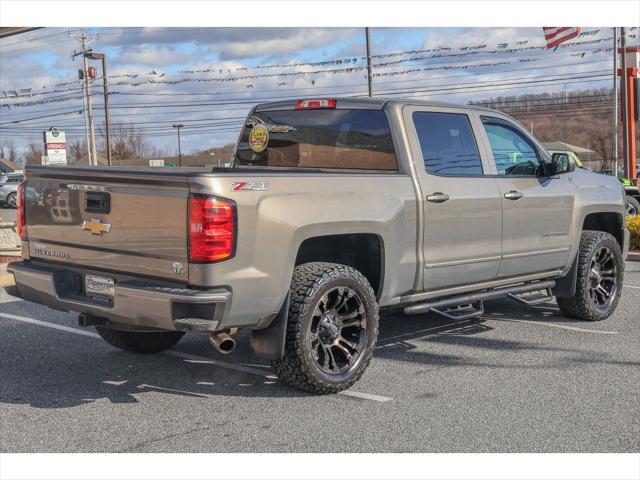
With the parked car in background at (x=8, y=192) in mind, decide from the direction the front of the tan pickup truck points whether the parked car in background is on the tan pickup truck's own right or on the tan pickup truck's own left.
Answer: on the tan pickup truck's own left

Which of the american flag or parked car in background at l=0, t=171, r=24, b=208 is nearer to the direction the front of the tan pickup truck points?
the american flag

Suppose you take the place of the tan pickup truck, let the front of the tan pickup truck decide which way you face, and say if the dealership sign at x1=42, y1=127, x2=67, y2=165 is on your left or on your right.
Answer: on your left

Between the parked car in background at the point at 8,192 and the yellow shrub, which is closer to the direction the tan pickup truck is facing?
the yellow shrub

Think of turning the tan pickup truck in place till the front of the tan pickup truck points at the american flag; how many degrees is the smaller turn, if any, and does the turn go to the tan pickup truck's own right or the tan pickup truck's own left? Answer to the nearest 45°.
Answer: approximately 45° to the tan pickup truck's own left

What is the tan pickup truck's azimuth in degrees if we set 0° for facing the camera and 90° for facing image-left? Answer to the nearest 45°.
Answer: approximately 225°

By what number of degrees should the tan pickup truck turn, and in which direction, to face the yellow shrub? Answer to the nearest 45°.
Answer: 0° — it already faces it
